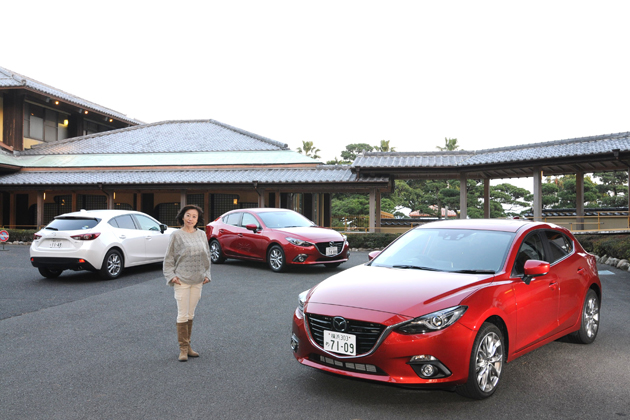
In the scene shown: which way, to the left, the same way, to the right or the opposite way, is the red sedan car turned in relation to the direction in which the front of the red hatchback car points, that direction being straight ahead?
to the left

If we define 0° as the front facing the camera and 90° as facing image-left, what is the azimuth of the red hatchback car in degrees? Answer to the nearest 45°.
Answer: approximately 45°

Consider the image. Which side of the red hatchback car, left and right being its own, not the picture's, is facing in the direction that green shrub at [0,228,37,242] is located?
right

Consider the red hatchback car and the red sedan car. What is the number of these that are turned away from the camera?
0

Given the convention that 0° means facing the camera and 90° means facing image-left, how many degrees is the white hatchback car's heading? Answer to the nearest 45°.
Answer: approximately 225°

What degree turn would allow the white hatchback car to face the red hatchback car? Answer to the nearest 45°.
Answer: approximately 135° to its right

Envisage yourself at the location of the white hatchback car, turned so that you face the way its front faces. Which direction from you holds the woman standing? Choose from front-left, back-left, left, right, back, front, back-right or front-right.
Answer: back-right

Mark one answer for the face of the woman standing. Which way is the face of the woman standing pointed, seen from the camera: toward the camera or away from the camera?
toward the camera

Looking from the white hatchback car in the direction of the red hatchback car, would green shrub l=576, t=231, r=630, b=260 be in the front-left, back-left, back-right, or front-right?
front-left

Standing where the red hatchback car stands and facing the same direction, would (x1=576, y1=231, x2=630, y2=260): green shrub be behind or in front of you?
behind

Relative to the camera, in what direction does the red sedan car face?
facing the viewer and to the right of the viewer

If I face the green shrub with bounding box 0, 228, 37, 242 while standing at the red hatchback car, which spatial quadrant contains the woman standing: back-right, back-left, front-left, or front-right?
front-left

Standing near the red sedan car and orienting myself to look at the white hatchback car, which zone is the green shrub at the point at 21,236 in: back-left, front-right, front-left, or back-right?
front-right

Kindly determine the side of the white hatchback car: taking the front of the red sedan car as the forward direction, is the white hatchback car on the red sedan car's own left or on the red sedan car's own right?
on the red sedan car's own right

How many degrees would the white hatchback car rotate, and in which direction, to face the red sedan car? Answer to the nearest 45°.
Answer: approximately 45° to its right

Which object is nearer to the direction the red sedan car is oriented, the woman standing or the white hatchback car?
the woman standing
